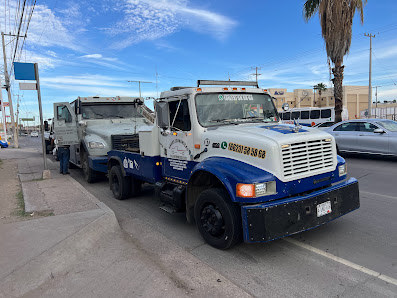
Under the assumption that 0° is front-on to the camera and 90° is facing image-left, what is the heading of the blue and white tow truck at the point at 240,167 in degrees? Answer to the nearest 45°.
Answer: approximately 315°

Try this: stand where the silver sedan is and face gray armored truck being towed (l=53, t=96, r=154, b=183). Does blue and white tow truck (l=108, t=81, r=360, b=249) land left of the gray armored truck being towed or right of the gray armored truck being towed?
left

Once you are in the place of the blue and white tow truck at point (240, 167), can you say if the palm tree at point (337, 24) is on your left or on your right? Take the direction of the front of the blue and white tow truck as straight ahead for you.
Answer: on your left

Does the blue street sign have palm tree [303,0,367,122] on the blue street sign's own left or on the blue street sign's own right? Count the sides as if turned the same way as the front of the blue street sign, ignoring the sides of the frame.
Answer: on the blue street sign's own left

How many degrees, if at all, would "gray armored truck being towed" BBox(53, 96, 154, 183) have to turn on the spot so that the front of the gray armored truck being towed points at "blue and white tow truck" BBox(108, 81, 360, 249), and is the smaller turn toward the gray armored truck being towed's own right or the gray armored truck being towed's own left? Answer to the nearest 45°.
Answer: approximately 45° to the gray armored truck being towed's own right

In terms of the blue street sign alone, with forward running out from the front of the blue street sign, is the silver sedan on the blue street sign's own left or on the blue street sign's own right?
on the blue street sign's own left
